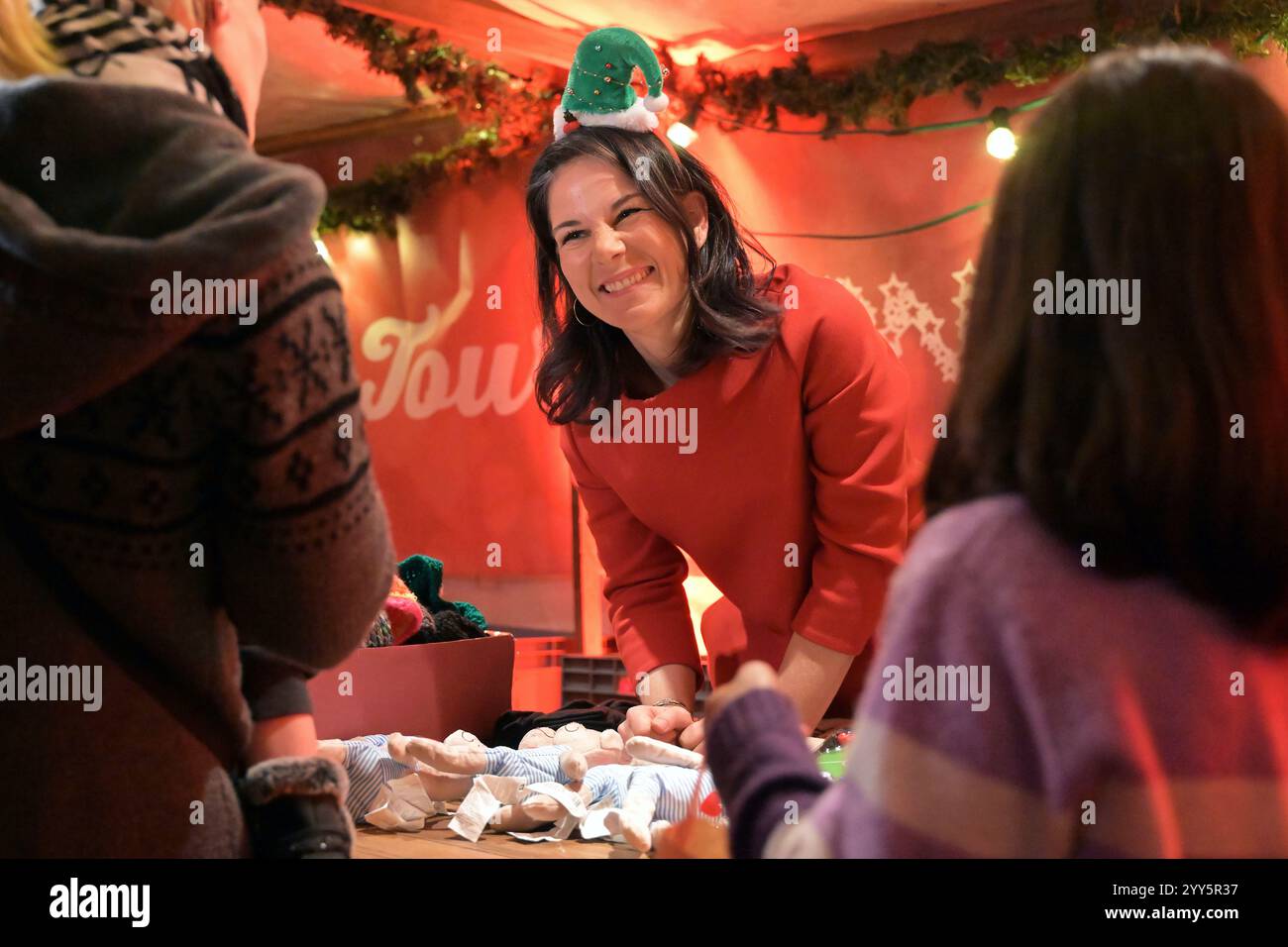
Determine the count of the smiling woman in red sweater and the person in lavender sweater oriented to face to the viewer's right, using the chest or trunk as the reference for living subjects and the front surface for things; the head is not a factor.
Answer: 0

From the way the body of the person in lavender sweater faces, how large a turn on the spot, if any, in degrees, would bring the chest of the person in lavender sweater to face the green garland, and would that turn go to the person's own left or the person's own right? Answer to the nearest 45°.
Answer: approximately 45° to the person's own right

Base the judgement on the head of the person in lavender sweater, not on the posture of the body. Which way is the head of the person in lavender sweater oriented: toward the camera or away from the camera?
away from the camera

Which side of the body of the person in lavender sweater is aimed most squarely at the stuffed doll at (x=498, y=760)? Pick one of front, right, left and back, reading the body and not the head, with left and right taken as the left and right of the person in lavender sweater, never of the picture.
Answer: front

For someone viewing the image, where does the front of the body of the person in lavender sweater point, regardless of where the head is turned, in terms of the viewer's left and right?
facing away from the viewer and to the left of the viewer

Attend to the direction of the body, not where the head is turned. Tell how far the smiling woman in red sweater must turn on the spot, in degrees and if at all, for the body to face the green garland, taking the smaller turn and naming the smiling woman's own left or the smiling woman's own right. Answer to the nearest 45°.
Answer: approximately 135° to the smiling woman's own right

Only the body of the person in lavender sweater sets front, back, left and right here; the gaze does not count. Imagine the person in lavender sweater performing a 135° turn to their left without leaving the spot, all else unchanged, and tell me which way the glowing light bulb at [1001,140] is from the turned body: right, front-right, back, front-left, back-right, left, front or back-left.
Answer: back

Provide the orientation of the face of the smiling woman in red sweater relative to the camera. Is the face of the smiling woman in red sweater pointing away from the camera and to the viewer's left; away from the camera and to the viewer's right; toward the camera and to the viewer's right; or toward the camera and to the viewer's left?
toward the camera and to the viewer's left

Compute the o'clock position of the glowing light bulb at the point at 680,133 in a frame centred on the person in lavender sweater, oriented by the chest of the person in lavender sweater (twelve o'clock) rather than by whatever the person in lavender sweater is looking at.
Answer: The glowing light bulb is roughly at 1 o'clock from the person in lavender sweater.

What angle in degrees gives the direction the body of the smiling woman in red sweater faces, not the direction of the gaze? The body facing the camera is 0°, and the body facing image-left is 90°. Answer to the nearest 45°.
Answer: approximately 45°
